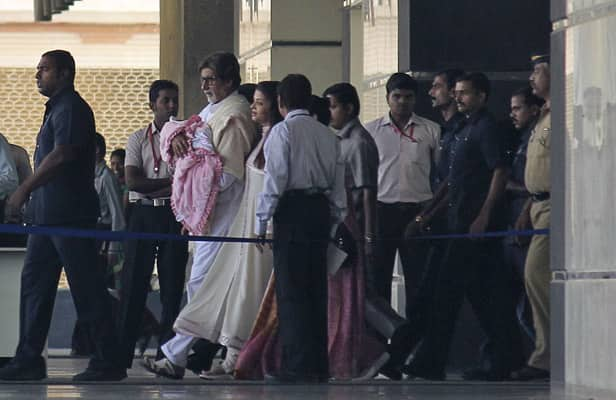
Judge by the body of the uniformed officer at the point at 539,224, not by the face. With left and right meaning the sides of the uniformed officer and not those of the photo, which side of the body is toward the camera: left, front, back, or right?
left

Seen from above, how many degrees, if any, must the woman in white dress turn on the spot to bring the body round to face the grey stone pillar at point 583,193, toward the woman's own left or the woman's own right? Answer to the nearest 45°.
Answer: approximately 135° to the woman's own left

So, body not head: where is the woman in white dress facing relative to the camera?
to the viewer's left

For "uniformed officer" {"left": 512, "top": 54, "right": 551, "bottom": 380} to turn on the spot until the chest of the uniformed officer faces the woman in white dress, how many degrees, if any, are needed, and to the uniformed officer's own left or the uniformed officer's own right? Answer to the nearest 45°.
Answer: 0° — they already face them

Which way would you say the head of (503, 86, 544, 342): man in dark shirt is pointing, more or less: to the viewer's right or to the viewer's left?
to the viewer's left

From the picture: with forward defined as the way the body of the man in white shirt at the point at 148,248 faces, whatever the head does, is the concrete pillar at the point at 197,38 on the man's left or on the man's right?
on the man's left

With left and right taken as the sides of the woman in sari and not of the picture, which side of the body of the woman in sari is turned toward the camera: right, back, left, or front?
left
